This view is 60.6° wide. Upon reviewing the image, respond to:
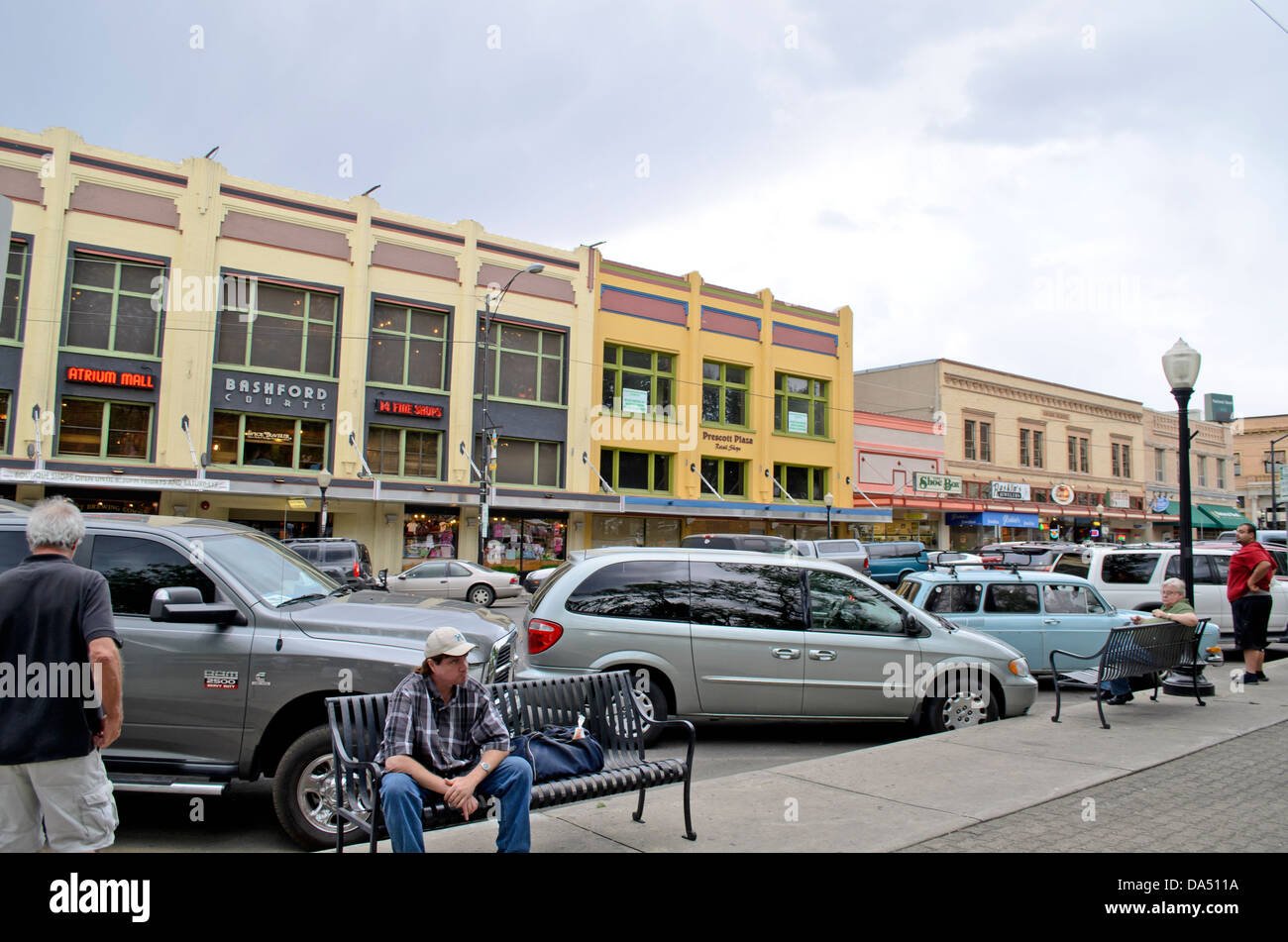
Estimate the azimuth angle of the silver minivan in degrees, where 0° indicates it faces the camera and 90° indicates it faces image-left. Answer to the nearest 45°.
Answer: approximately 270°

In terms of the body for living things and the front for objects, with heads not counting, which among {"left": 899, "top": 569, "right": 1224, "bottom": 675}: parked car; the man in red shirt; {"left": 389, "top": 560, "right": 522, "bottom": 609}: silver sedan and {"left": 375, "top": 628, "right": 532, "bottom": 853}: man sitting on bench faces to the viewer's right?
the parked car

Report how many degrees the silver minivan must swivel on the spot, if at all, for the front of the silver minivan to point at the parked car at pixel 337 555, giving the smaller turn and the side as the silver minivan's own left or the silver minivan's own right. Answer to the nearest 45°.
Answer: approximately 135° to the silver minivan's own left

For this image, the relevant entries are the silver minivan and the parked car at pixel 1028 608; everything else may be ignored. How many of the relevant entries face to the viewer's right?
2

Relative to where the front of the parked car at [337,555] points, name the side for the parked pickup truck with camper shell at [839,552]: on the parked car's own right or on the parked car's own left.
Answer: on the parked car's own right

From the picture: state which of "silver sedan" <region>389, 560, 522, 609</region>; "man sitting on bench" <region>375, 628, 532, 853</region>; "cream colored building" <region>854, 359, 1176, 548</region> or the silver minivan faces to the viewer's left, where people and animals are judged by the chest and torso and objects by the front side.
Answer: the silver sedan

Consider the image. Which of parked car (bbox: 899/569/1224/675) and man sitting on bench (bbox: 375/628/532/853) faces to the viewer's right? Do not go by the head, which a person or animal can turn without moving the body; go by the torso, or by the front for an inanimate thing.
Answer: the parked car

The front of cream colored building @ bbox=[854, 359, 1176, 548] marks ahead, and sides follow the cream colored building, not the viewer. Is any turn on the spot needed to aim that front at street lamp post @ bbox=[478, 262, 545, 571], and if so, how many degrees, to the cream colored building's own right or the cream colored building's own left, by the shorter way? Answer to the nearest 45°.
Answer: approximately 90° to the cream colored building's own right

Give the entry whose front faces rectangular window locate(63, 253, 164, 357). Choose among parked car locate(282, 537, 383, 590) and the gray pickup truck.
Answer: the parked car

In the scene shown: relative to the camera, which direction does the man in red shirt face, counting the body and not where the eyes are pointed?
to the viewer's left

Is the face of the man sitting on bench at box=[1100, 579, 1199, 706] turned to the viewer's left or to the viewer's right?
to the viewer's left

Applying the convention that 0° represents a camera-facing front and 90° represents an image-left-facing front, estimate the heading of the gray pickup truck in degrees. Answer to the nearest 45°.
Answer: approximately 315°

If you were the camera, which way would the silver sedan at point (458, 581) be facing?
facing to the left of the viewer
